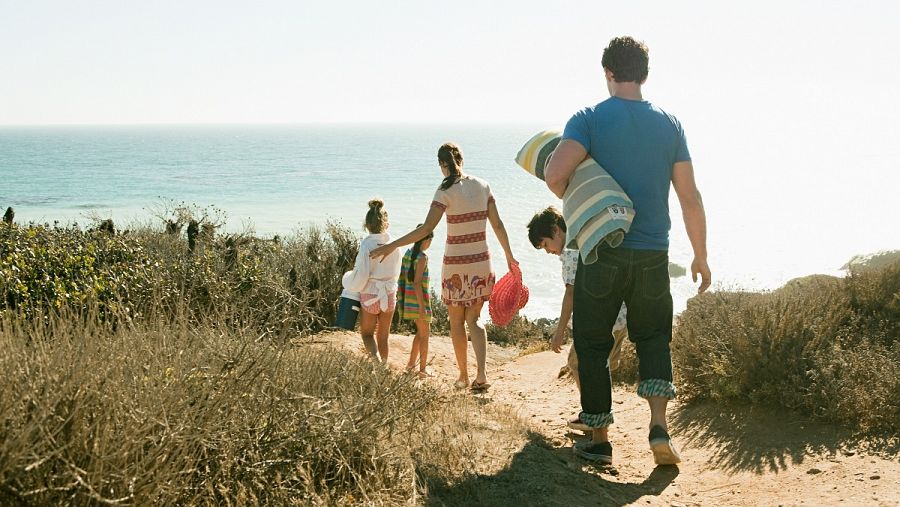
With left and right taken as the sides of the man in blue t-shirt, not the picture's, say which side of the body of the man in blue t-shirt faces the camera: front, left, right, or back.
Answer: back

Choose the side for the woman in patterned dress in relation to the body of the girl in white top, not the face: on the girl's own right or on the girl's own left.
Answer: on the girl's own right

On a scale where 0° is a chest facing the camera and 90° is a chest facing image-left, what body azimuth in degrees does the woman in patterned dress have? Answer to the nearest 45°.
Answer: approximately 180°

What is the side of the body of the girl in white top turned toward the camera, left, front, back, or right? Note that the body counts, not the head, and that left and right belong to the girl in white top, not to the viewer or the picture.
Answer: back

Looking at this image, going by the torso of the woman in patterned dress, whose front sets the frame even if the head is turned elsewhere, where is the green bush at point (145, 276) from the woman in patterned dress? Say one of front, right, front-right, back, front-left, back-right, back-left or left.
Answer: left

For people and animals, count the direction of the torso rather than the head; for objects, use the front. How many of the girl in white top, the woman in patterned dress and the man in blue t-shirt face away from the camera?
3

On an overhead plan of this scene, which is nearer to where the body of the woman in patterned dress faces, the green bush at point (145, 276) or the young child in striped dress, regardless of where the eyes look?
the young child in striped dress

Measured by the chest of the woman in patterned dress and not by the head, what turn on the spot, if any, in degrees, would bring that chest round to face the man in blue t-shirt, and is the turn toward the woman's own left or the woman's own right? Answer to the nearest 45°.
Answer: approximately 180°

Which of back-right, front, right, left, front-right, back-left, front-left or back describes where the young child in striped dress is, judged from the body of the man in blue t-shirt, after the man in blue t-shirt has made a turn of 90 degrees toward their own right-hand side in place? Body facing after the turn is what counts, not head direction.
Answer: back-left

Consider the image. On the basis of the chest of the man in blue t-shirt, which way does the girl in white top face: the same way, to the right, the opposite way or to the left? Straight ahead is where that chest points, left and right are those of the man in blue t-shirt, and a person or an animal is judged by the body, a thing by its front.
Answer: the same way

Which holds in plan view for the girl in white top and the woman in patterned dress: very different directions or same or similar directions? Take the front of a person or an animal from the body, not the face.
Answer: same or similar directions

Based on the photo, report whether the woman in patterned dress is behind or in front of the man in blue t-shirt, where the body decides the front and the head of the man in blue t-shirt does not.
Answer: in front

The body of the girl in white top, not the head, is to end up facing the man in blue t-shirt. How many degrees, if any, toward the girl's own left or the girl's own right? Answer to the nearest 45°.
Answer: approximately 135° to the girl's own right

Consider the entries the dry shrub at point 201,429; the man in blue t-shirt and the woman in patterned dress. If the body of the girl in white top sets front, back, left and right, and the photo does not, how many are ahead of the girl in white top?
0

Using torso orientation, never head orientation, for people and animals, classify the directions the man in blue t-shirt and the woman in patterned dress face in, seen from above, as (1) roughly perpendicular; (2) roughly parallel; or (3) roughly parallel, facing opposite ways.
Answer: roughly parallel
